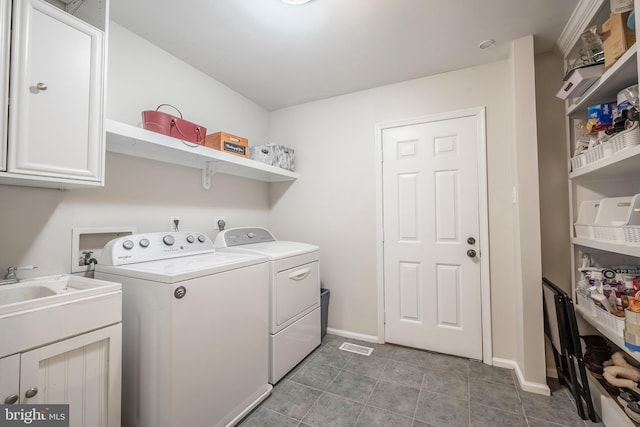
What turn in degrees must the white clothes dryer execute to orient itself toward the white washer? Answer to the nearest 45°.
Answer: approximately 90° to its right

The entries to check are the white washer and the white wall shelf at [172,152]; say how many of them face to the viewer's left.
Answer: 0

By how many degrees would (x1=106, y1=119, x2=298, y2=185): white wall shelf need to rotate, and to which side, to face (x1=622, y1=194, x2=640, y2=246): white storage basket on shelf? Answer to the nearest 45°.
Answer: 0° — it already faces it

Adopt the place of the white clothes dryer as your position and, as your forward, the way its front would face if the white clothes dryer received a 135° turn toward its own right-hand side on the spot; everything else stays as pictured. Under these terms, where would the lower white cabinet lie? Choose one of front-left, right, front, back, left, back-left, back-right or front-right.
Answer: front-left

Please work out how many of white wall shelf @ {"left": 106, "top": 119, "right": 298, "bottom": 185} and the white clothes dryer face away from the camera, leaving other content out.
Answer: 0

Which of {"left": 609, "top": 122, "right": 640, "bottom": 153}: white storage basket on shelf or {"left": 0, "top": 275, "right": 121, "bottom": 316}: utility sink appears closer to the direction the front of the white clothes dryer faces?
the white storage basket on shelf

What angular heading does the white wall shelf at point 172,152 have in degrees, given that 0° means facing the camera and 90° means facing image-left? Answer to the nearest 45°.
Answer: approximately 315°

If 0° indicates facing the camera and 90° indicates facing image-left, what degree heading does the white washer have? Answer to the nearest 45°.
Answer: approximately 315°
